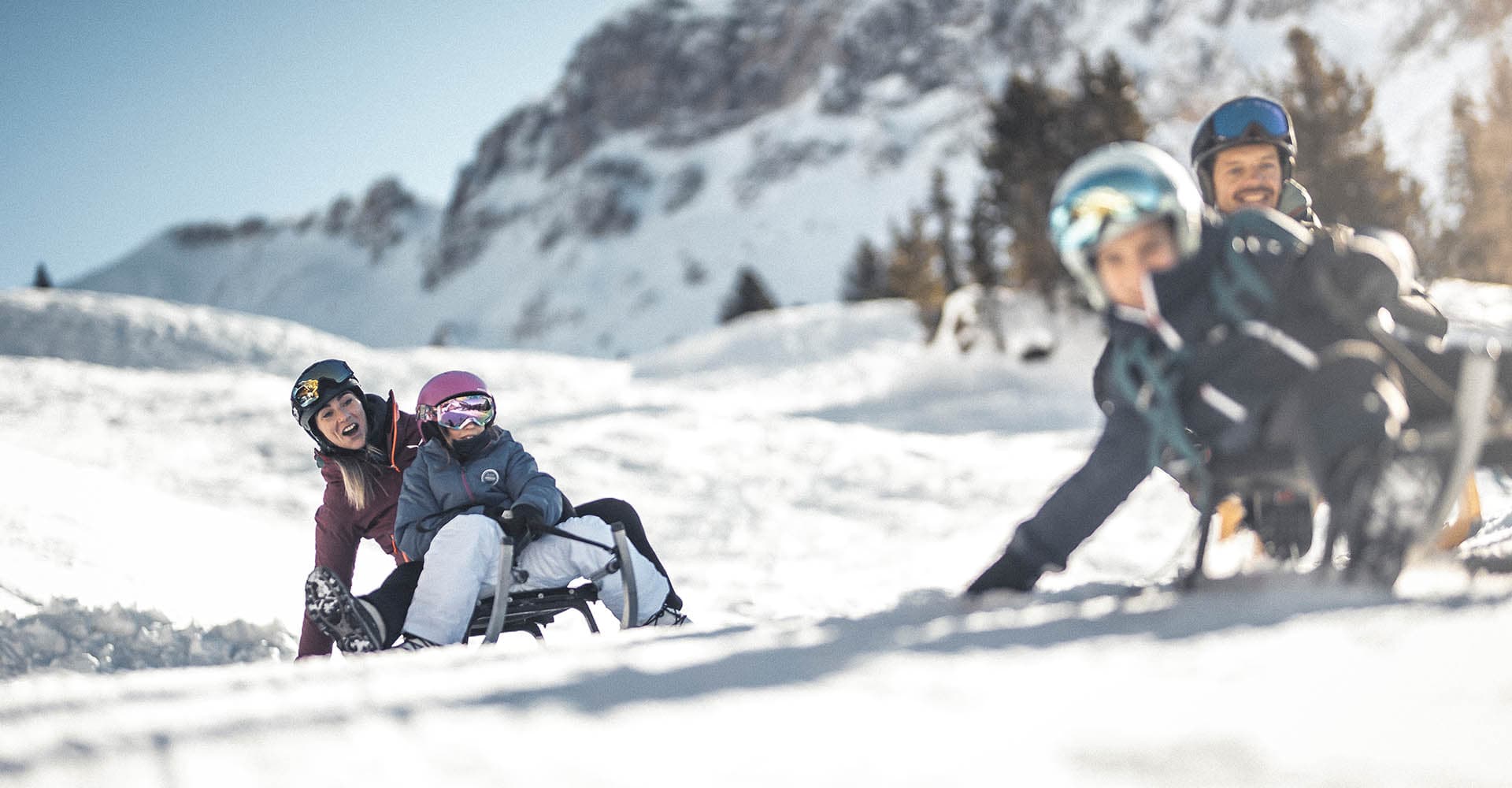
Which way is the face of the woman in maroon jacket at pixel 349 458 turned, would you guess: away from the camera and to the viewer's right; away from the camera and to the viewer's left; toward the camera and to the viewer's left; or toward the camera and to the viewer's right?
toward the camera and to the viewer's right

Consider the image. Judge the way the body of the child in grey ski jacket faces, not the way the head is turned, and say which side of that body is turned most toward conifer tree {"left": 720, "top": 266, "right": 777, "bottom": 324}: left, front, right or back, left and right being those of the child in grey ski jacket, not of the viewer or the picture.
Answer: back

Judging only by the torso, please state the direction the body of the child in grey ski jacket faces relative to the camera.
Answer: toward the camera

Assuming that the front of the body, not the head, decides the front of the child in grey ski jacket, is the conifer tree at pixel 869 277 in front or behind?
behind

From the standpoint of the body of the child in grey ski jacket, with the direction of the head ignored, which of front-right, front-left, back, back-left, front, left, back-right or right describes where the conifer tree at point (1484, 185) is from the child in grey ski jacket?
back-left

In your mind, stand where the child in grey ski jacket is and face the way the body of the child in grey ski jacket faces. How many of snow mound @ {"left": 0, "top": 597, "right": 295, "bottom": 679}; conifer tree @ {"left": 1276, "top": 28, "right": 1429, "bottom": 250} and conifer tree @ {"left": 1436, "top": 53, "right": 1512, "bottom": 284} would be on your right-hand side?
1

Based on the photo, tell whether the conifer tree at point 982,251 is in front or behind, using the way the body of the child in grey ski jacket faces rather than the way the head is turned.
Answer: behind
